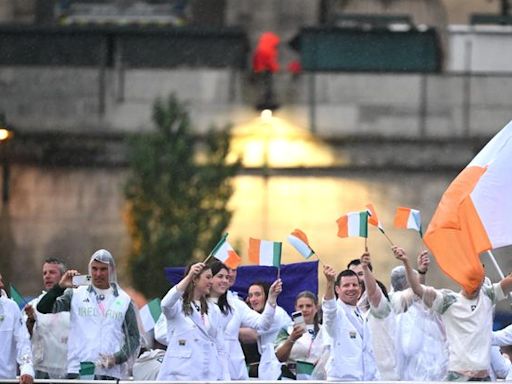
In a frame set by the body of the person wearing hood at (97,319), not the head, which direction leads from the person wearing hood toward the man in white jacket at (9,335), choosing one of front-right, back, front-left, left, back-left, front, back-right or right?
right

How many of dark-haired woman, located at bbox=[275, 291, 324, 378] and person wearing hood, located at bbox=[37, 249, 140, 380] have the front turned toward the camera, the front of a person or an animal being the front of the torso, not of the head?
2

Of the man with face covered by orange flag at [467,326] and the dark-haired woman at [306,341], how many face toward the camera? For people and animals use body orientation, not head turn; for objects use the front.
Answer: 2

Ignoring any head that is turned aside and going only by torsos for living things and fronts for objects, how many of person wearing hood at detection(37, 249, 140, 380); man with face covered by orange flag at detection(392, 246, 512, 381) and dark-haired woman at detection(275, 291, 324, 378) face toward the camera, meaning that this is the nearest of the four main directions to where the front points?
3

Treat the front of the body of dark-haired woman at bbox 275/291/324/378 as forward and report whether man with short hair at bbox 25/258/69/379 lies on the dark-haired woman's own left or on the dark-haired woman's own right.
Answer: on the dark-haired woman's own right

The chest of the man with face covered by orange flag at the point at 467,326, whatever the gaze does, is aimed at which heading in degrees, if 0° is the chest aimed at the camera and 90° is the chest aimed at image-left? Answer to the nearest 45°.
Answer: approximately 0°

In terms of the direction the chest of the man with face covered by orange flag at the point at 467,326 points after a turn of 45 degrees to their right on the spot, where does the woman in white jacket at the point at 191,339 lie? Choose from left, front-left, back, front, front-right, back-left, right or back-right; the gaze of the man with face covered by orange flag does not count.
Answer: front-right

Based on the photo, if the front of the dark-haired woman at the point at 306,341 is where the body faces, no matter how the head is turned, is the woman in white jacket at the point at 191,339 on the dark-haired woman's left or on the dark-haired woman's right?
on the dark-haired woman's right

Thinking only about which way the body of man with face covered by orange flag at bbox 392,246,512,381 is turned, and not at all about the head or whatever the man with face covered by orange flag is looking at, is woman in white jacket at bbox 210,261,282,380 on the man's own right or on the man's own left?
on the man's own right
